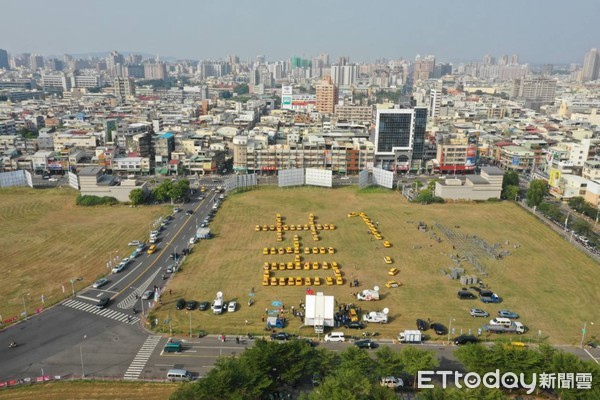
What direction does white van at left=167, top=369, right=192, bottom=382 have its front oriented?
to the viewer's right

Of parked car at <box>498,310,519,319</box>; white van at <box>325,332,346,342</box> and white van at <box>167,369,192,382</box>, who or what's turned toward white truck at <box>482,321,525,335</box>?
white van at <box>167,369,192,382</box>

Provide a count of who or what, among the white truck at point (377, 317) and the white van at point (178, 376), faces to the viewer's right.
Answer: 1

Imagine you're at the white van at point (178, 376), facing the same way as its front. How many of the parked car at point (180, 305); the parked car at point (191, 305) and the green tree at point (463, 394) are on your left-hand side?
2

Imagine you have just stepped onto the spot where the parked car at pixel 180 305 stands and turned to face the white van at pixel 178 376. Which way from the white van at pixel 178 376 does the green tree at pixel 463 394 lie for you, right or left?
left

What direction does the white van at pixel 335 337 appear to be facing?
to the viewer's left

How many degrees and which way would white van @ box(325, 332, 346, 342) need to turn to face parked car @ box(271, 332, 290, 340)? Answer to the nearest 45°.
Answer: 0° — it already faces it
